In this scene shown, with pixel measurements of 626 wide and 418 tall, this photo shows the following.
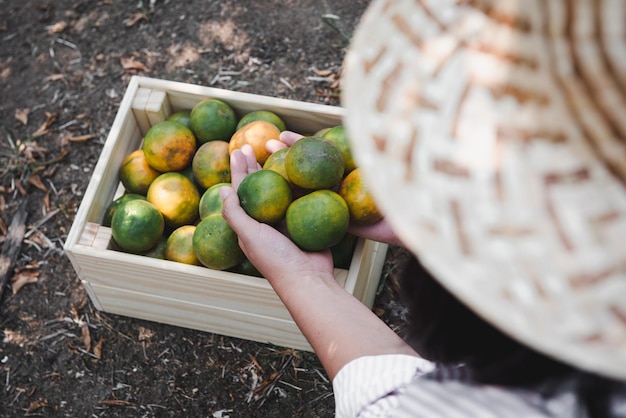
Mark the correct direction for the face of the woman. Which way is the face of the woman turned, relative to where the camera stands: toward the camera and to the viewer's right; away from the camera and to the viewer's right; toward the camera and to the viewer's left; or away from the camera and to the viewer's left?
away from the camera and to the viewer's left

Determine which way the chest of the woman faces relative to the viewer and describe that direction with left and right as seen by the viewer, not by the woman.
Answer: facing away from the viewer and to the left of the viewer

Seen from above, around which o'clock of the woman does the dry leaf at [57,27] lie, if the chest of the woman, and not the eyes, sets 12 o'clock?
The dry leaf is roughly at 12 o'clock from the woman.

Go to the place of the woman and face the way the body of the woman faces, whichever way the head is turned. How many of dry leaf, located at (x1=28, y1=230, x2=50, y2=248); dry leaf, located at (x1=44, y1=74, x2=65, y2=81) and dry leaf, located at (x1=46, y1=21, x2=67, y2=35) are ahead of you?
3

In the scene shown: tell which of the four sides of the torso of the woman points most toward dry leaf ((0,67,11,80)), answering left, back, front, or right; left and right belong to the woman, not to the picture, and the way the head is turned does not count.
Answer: front

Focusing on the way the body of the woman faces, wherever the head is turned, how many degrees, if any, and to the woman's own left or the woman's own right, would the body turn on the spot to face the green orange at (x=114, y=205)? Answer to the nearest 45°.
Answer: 0° — they already face it

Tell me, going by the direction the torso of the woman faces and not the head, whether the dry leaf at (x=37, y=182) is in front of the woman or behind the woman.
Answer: in front

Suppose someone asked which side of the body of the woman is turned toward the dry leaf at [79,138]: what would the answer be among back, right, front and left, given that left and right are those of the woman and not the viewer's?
front

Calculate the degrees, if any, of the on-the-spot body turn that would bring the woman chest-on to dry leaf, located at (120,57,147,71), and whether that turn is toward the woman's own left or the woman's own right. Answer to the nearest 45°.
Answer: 0° — they already face it

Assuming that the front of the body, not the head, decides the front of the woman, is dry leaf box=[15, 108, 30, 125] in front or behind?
in front

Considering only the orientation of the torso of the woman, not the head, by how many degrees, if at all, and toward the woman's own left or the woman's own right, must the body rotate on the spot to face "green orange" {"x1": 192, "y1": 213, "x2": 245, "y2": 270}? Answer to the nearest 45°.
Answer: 0° — they already face it

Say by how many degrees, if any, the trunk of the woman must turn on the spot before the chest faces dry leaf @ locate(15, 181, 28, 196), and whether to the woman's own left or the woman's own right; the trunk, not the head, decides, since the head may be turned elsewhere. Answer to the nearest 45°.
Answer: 0° — they already face it
